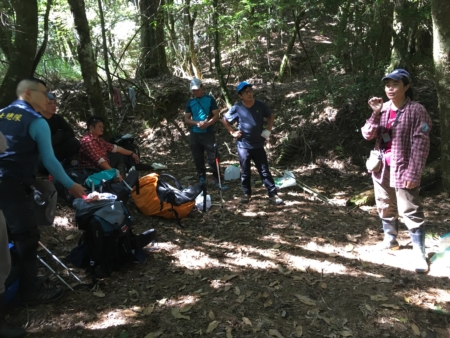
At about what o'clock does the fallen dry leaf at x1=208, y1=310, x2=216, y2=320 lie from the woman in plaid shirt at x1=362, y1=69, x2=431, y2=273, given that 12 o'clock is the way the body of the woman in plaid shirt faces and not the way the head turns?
The fallen dry leaf is roughly at 12 o'clock from the woman in plaid shirt.

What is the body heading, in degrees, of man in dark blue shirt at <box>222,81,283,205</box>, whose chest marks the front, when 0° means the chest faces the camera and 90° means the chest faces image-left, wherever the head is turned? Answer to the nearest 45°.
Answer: approximately 0°

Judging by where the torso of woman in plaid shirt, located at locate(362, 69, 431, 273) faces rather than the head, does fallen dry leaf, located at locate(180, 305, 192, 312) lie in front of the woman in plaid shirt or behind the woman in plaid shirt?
in front

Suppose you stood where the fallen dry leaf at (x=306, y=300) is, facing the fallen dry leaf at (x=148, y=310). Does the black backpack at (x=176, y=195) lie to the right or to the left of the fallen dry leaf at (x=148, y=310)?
right

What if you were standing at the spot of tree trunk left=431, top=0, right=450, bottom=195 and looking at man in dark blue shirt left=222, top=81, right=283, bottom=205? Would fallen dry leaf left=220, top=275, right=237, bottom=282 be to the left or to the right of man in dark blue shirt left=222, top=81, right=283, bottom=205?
left

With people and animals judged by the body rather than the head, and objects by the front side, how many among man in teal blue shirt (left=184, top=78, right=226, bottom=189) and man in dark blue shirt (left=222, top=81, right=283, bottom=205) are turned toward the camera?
2

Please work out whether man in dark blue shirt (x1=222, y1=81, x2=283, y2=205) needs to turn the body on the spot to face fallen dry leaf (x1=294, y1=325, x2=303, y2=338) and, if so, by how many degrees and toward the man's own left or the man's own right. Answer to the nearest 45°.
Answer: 0° — they already face it

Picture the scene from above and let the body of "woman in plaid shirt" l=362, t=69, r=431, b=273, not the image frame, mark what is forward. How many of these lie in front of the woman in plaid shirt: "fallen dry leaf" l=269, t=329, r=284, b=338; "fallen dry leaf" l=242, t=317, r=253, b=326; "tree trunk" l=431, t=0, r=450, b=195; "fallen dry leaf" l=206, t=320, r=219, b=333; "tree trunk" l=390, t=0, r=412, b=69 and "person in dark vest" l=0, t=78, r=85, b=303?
4

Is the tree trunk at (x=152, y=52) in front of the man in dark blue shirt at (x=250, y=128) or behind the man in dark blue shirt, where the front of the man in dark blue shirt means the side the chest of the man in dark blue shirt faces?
behind

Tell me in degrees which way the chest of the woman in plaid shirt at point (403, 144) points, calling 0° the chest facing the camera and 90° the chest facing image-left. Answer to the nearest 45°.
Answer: approximately 45°

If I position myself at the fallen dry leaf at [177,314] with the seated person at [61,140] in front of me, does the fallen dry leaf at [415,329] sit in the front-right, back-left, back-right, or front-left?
back-right

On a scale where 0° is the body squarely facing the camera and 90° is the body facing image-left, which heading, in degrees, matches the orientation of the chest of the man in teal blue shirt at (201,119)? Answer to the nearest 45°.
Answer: approximately 0°

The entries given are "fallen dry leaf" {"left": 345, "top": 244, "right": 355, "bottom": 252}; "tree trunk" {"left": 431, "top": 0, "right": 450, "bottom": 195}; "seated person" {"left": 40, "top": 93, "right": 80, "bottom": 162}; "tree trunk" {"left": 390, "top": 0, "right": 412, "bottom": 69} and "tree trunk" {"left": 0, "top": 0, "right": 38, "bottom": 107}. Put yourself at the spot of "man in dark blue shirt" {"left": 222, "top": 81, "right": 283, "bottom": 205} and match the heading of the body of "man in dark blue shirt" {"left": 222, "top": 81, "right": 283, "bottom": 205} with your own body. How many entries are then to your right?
2

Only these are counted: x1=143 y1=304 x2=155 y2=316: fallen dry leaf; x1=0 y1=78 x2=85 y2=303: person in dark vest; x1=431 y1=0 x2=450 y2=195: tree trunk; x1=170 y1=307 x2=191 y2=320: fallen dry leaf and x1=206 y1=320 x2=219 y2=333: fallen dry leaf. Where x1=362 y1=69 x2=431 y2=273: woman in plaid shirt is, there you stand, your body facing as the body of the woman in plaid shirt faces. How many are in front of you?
4

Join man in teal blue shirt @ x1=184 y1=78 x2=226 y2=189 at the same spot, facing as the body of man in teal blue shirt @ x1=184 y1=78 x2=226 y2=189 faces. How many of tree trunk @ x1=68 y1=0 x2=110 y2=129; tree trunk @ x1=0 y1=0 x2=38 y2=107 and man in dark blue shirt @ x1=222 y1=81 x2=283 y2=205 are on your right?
2
